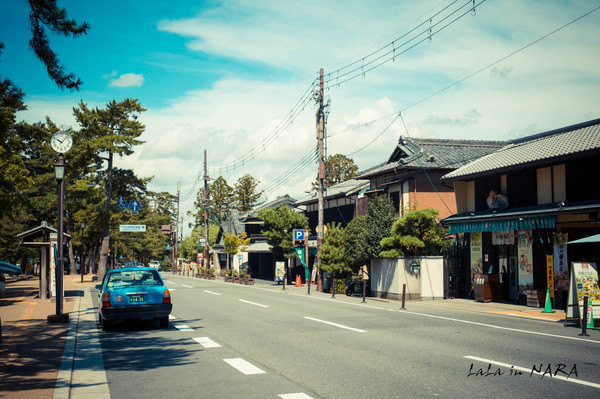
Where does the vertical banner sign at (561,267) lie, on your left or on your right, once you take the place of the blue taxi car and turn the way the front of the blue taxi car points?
on your right

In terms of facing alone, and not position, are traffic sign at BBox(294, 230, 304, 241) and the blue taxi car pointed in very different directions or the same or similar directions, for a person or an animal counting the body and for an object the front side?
very different directions

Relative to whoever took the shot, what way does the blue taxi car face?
facing away from the viewer

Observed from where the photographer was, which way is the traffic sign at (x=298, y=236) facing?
facing the viewer

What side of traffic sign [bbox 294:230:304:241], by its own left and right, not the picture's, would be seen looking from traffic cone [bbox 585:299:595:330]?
front

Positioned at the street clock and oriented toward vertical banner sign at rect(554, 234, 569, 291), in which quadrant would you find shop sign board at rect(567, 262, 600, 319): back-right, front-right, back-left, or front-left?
front-right

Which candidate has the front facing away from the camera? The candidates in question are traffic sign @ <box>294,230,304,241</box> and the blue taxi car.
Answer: the blue taxi car

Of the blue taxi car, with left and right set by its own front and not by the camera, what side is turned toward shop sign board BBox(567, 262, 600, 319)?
right

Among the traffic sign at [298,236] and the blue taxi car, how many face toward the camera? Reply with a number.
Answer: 1

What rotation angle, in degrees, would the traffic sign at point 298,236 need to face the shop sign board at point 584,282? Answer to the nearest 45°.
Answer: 0° — it already faces it

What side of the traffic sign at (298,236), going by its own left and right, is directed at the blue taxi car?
front
